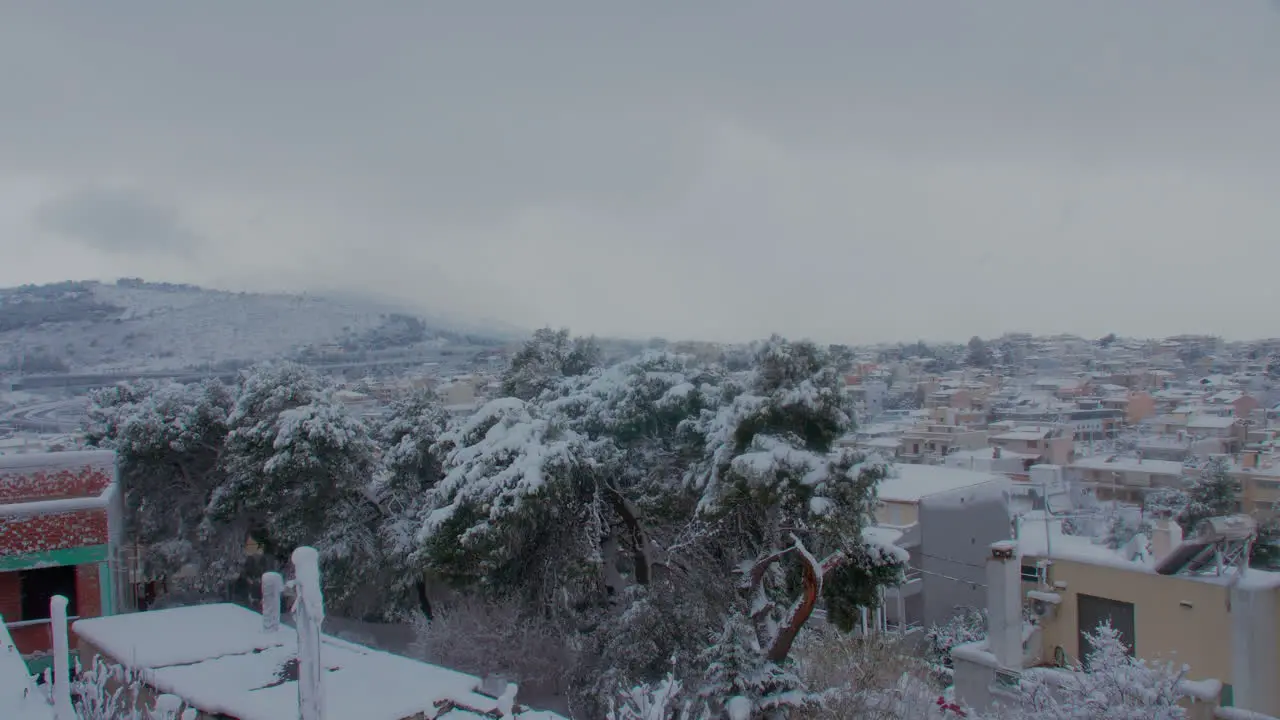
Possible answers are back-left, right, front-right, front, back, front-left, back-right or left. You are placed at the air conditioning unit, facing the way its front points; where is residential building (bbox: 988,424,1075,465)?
back-right

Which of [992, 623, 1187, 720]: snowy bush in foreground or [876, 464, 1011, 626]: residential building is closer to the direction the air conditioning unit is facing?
the snowy bush in foreground

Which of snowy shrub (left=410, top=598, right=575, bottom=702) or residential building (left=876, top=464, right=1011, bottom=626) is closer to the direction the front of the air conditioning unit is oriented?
the snowy shrub

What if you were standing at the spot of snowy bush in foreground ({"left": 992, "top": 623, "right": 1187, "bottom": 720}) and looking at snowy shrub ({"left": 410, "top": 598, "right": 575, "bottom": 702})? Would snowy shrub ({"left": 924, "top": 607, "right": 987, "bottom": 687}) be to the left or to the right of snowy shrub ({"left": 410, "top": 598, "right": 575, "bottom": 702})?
right

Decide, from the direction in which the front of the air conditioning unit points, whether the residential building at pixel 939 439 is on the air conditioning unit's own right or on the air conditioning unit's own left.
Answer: on the air conditioning unit's own right

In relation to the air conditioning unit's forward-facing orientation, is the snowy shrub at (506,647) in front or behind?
in front

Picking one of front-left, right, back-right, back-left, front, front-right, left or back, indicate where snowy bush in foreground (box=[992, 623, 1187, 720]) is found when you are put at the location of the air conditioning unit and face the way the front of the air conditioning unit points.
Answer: front-left

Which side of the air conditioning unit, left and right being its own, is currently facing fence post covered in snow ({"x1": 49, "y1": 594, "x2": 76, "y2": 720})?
front

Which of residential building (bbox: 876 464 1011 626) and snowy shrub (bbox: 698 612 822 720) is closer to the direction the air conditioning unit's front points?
the snowy shrub

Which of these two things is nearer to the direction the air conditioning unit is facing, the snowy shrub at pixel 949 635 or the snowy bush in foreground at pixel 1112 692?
the snowy bush in foreground

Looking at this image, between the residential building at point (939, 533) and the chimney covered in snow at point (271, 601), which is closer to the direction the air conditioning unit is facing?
the chimney covered in snow

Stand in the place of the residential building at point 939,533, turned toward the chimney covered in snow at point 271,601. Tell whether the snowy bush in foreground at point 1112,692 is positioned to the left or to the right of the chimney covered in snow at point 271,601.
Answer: left

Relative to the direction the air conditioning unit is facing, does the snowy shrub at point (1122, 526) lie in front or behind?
behind

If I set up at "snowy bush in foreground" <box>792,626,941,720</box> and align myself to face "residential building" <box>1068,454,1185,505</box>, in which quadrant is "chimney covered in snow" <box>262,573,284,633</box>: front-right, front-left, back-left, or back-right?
back-left

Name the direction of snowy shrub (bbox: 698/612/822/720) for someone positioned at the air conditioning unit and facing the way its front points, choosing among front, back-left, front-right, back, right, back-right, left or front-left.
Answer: front
